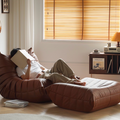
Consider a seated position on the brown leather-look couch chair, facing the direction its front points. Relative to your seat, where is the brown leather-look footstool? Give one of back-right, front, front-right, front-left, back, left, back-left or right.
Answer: front-right

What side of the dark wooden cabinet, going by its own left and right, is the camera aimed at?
front

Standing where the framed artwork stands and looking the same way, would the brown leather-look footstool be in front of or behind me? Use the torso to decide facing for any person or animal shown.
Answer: in front

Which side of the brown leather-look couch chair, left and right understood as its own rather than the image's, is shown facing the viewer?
right

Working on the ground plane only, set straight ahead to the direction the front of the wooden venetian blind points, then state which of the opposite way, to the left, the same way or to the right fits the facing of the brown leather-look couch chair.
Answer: to the left

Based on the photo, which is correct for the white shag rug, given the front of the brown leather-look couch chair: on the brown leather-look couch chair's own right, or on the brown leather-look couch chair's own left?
on the brown leather-look couch chair's own right

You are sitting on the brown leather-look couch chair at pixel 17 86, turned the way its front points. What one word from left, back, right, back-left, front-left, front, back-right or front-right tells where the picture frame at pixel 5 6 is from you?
left

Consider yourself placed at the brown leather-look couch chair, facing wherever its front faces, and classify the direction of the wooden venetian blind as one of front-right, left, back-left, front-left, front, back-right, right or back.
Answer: front-left

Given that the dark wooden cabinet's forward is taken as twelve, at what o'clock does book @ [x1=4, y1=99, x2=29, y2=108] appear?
The book is roughly at 1 o'clock from the dark wooden cabinet.

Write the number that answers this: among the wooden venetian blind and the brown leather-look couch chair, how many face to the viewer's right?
1

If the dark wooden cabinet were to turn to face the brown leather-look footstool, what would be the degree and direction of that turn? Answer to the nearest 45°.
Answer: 0° — it already faces it

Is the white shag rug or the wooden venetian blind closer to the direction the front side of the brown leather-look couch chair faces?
the wooden venetian blind

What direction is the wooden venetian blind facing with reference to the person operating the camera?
facing the viewer

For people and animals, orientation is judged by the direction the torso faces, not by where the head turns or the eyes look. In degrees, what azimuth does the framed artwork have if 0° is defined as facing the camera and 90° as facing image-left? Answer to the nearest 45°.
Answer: approximately 0°

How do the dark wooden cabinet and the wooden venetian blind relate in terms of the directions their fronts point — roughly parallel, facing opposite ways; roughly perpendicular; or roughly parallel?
roughly parallel
